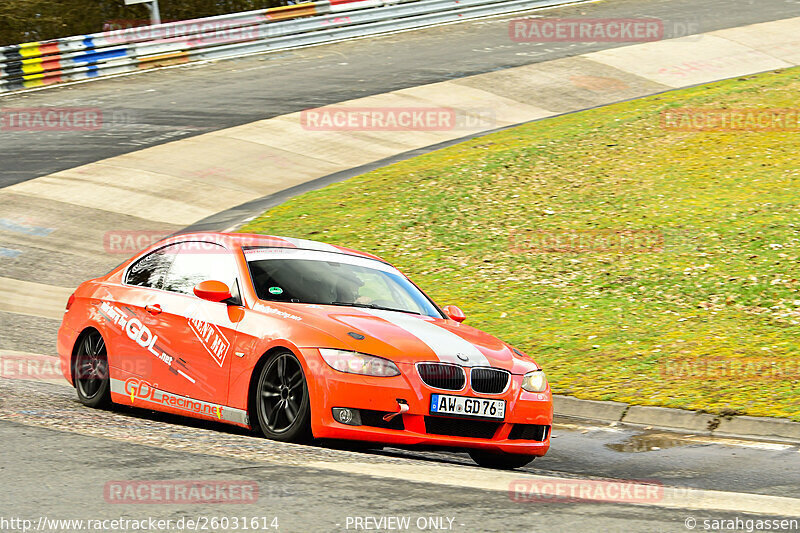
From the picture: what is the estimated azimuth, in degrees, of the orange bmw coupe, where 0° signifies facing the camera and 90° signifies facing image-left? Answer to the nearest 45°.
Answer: approximately 315°

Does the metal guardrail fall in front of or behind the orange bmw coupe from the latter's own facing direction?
behind
